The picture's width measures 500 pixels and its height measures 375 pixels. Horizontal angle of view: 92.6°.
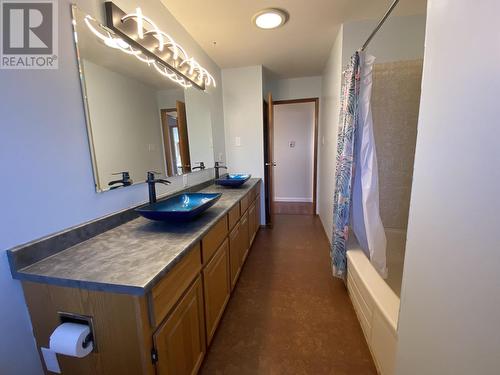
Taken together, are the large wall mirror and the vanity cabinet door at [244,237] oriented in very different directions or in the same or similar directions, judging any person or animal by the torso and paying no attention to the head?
same or similar directions

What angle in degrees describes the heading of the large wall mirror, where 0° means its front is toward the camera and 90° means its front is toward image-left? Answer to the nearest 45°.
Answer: approximately 315°

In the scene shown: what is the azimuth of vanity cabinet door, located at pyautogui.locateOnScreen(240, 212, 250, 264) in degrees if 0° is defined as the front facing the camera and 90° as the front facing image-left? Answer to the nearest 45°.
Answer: approximately 270°

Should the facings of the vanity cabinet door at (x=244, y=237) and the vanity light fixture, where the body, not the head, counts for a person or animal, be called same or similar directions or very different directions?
same or similar directions

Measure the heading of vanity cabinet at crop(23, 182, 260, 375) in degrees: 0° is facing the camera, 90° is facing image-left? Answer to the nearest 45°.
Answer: approximately 315°

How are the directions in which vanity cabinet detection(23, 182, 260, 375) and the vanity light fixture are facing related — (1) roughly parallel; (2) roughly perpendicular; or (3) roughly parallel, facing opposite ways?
roughly parallel

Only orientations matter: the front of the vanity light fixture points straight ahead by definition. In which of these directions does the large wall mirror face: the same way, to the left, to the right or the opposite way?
the same way

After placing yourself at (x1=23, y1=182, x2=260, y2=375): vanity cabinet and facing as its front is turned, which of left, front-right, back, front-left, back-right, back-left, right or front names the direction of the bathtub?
front-left

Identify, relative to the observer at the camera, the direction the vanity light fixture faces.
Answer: facing the viewer and to the right of the viewer

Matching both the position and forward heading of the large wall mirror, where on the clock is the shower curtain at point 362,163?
The shower curtain is roughly at 11 o'clock from the large wall mirror.

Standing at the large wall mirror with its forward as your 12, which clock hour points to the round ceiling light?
The round ceiling light is roughly at 12 o'clock from the large wall mirror.

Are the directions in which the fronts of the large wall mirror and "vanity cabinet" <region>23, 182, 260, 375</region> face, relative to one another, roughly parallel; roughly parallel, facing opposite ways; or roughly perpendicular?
roughly parallel

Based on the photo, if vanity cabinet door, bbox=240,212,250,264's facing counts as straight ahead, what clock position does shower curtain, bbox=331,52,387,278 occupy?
The shower curtain is roughly at 1 o'clock from the vanity cabinet door.
